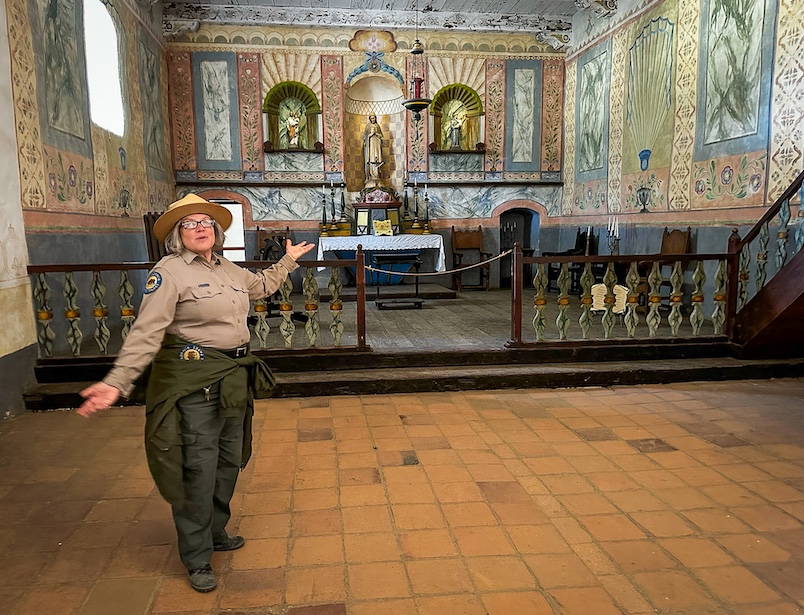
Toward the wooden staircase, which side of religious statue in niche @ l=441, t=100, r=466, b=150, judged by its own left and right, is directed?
front

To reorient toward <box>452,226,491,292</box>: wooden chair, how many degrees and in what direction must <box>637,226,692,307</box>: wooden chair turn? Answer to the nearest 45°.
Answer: approximately 90° to its right

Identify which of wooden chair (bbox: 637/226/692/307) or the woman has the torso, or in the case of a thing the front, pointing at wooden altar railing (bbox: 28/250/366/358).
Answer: the wooden chair

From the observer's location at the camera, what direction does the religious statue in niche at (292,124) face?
facing the viewer

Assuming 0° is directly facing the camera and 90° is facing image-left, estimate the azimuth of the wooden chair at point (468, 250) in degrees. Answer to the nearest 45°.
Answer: approximately 0°

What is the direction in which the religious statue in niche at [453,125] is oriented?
toward the camera

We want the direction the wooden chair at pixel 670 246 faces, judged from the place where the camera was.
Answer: facing the viewer and to the left of the viewer

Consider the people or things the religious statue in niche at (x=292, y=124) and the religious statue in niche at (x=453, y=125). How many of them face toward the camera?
2

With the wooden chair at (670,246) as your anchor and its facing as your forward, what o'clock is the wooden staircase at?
The wooden staircase is roughly at 10 o'clock from the wooden chair.

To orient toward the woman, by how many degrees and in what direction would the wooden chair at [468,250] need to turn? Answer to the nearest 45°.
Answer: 0° — it already faces them

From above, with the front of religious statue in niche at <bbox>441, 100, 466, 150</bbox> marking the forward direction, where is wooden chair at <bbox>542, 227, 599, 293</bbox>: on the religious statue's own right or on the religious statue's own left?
on the religious statue's own left

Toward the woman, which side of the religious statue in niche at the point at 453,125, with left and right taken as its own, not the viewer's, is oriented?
front

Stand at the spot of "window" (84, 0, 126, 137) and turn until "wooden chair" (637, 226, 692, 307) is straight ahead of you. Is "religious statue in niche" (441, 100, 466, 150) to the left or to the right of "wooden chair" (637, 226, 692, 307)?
left

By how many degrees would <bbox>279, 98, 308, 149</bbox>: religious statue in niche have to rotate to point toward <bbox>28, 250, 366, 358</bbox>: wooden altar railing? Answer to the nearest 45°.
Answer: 0° — it already faces it

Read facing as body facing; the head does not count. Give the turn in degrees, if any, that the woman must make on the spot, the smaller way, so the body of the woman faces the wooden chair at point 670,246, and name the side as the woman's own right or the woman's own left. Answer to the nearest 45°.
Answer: approximately 90° to the woman's own left

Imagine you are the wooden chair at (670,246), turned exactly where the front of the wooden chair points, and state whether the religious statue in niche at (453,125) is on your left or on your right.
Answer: on your right
